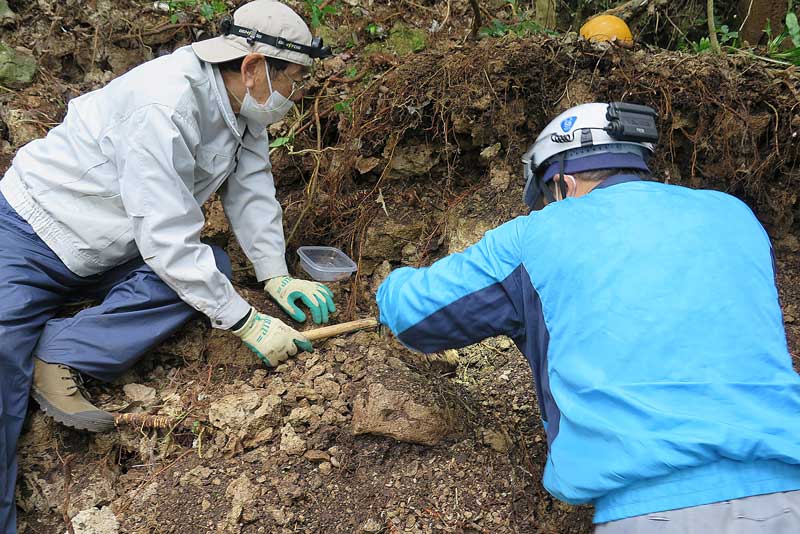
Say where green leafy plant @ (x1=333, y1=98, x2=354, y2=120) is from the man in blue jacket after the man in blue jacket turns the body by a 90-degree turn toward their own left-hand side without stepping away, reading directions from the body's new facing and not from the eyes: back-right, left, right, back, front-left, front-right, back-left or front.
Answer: right

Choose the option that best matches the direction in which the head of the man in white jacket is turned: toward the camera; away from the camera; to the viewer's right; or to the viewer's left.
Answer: to the viewer's right

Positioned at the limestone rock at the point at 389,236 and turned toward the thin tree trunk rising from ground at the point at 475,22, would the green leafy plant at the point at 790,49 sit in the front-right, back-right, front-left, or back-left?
front-right

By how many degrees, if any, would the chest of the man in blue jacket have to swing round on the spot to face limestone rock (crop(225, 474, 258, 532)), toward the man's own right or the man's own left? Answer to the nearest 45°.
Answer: approximately 45° to the man's own left

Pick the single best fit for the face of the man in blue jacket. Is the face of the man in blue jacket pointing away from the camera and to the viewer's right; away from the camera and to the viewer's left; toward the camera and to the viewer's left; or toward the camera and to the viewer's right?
away from the camera and to the viewer's left

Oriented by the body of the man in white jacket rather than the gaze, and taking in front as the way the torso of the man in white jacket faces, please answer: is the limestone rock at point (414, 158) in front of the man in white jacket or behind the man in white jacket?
in front

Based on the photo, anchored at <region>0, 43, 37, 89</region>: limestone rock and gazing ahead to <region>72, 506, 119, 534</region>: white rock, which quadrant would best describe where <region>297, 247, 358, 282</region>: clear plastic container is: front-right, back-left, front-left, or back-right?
front-left

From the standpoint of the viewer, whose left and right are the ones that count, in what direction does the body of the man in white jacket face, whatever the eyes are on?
facing to the right of the viewer

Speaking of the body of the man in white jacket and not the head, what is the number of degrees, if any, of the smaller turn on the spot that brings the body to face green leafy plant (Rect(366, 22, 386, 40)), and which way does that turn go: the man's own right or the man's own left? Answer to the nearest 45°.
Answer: approximately 45° to the man's own left

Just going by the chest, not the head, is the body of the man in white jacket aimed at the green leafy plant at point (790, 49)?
yes

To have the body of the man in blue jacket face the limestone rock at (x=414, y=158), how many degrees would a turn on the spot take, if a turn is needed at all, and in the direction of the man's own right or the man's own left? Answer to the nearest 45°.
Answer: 0° — they already face it

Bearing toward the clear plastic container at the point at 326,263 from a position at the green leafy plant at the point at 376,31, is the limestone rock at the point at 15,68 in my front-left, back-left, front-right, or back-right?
front-right

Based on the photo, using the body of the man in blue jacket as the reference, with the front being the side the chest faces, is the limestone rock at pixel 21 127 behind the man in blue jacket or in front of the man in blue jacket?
in front

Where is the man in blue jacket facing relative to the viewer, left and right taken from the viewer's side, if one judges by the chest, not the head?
facing away from the viewer and to the left of the viewer

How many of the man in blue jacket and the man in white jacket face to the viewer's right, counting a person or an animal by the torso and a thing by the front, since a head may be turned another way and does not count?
1

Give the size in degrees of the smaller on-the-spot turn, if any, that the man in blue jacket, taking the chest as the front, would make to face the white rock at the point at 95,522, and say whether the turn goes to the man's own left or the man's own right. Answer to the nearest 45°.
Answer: approximately 45° to the man's own left

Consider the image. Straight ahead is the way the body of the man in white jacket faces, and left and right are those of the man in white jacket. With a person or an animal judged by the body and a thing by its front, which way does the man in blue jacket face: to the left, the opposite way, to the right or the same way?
to the left
